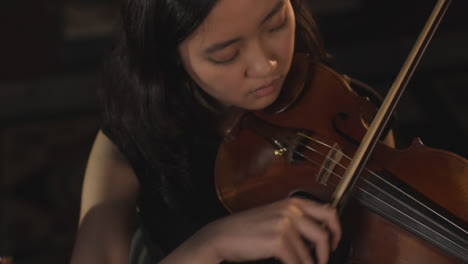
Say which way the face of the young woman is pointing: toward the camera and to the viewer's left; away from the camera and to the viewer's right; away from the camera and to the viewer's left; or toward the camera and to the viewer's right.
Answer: toward the camera and to the viewer's right

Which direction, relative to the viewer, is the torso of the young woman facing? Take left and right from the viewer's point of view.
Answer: facing the viewer and to the right of the viewer
